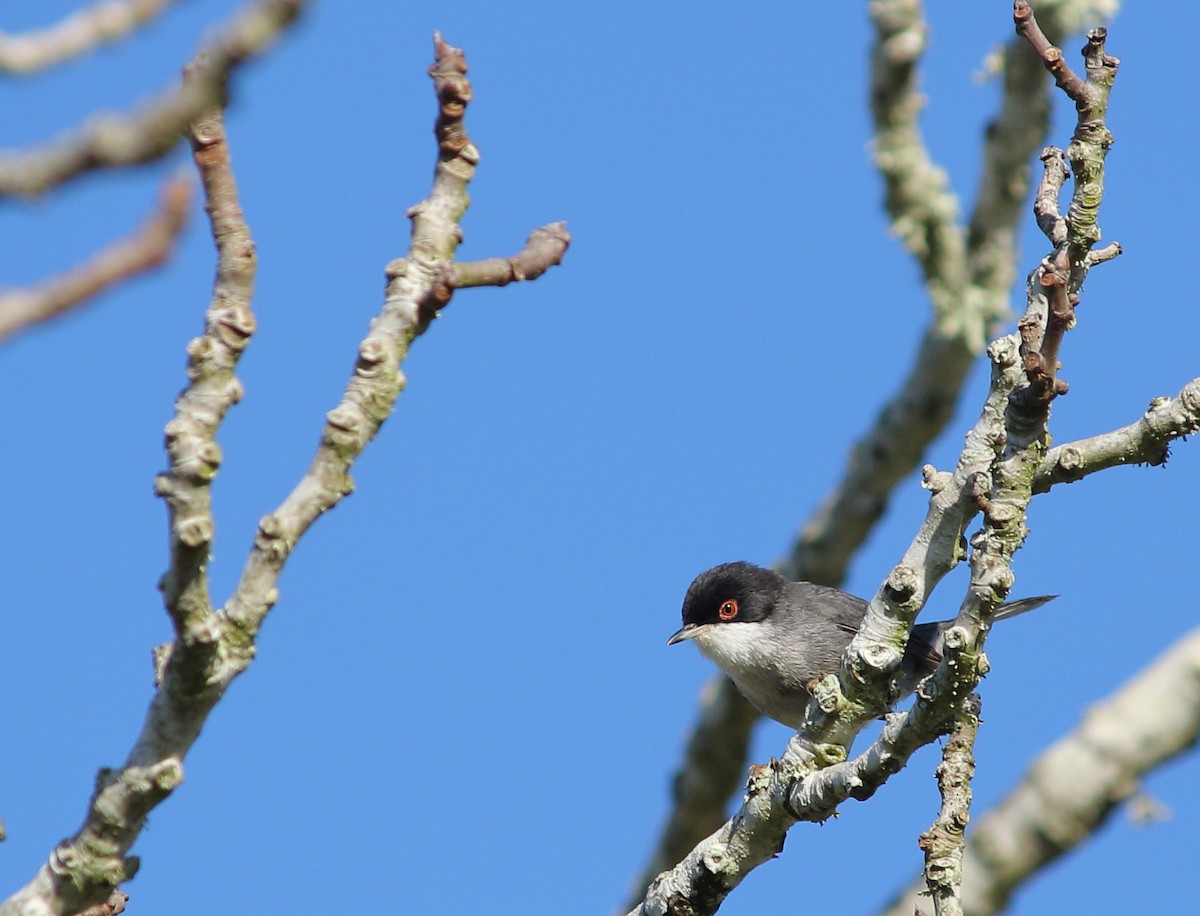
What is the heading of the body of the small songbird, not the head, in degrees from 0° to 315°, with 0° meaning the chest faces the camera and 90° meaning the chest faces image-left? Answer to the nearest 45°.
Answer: approximately 90°
